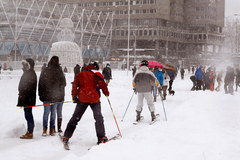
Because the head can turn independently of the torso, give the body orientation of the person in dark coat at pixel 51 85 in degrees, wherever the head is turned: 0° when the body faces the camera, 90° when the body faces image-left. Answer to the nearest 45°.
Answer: approximately 180°

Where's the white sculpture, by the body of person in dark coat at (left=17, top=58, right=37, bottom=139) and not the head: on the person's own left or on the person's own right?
on the person's own right

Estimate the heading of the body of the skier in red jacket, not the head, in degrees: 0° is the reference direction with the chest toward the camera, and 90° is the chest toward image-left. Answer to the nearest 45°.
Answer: approximately 225°

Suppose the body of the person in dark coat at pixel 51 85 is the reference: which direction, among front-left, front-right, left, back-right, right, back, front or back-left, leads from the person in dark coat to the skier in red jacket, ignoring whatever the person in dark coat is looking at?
back-right

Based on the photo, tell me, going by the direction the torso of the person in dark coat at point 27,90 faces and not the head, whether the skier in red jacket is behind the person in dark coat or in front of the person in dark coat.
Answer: behind

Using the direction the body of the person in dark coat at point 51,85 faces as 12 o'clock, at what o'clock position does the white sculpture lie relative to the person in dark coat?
The white sculpture is roughly at 12 o'clock from the person in dark coat.

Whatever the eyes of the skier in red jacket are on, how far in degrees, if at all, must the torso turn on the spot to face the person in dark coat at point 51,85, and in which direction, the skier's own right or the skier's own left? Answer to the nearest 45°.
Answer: approximately 90° to the skier's own left
